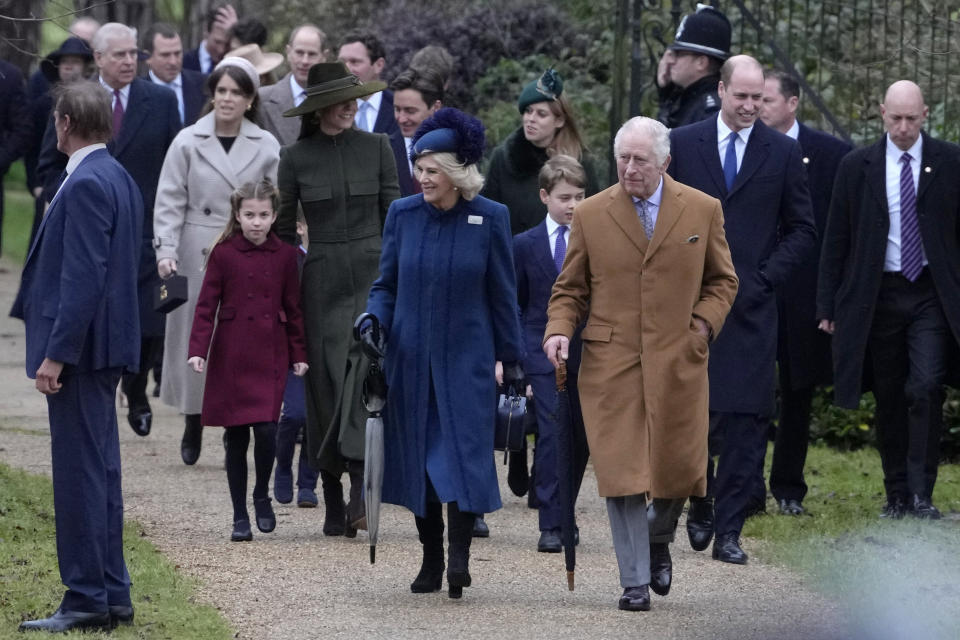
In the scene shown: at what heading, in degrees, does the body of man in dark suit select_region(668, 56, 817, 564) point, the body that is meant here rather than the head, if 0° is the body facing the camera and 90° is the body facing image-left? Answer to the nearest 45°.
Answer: approximately 0°

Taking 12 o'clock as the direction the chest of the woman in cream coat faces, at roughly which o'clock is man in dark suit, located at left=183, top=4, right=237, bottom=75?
The man in dark suit is roughly at 6 o'clock from the woman in cream coat.

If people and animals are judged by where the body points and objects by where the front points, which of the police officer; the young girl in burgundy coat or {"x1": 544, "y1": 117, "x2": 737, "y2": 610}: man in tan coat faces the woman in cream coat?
the police officer

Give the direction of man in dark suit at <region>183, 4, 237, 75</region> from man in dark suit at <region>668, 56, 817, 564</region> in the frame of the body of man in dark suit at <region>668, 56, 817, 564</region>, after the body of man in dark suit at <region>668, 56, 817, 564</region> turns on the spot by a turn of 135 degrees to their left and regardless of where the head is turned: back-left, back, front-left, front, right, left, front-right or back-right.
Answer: left

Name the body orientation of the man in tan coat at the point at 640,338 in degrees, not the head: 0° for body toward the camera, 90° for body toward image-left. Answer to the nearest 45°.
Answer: approximately 0°
